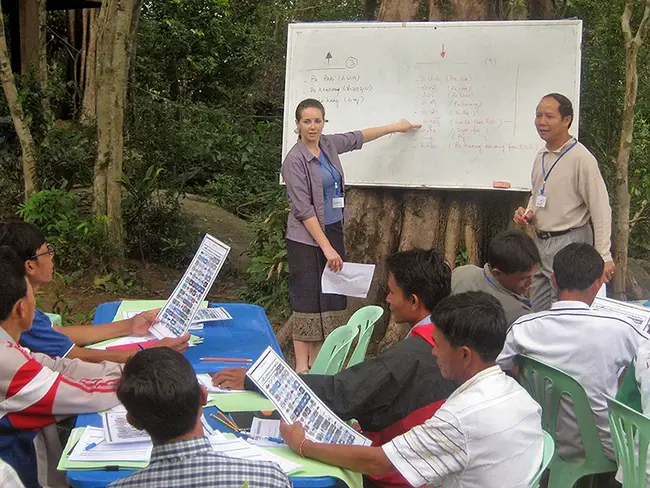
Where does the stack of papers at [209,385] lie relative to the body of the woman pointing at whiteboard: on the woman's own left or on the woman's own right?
on the woman's own right

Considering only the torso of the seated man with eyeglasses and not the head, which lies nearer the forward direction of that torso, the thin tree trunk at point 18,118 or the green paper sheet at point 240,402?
the green paper sheet

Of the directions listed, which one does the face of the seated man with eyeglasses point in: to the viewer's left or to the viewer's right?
to the viewer's right

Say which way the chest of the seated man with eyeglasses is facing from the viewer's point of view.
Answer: to the viewer's right
